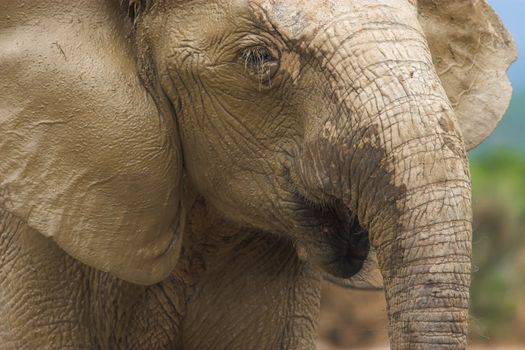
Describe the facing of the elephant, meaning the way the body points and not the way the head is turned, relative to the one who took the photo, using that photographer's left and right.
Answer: facing the viewer and to the right of the viewer
